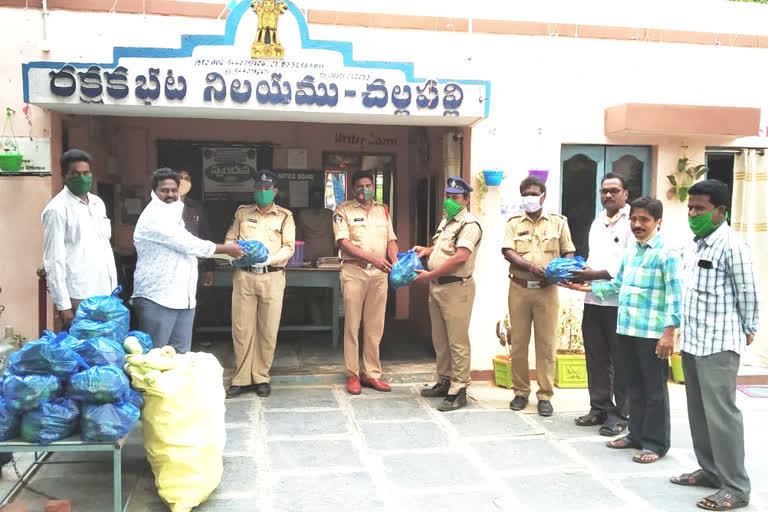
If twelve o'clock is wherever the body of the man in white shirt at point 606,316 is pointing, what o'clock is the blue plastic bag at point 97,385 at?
The blue plastic bag is roughly at 12 o'clock from the man in white shirt.

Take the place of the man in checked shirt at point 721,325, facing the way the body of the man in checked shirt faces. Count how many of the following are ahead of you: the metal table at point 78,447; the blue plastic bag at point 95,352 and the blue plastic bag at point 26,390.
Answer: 3

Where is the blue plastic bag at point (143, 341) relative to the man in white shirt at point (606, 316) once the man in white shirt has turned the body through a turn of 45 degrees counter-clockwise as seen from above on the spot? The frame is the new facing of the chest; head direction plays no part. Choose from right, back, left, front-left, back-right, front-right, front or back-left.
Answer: front-right

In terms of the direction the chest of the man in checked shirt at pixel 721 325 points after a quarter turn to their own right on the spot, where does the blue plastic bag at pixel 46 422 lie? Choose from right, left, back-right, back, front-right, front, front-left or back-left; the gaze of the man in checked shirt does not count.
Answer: left

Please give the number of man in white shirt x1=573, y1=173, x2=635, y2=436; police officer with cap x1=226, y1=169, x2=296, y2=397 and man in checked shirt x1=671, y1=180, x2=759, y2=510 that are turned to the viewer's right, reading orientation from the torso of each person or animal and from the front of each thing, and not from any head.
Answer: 0

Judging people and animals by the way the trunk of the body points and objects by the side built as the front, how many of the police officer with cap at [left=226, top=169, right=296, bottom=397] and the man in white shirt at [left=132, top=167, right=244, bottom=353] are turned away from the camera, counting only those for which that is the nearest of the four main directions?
0

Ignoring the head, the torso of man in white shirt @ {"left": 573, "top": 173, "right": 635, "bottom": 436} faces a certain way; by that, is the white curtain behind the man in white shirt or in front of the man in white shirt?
behind

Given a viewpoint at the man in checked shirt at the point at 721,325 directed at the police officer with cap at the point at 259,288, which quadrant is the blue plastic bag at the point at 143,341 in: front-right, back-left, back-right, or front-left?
front-left

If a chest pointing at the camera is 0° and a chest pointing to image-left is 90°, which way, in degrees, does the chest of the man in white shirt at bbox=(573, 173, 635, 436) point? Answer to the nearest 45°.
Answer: approximately 45°

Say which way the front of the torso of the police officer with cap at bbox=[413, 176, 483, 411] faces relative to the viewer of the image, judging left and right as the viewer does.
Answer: facing the viewer and to the left of the viewer

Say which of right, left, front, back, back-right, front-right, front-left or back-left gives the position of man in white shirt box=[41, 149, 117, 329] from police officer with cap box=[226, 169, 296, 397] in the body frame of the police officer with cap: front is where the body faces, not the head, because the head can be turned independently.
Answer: front-right

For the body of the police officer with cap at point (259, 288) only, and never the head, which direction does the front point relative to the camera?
toward the camera

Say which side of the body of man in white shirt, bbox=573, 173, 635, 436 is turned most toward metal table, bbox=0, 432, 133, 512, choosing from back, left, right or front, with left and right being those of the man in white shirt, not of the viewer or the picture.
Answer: front
